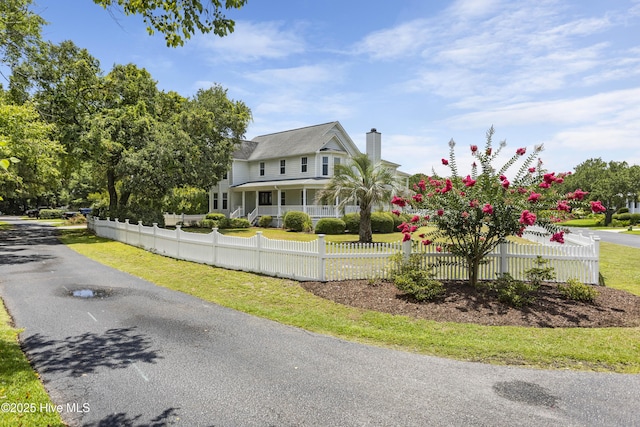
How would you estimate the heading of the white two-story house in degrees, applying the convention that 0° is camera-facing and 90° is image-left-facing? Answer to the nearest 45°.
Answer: approximately 45°

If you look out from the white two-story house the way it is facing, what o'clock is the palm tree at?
The palm tree is roughly at 10 o'clock from the white two-story house.

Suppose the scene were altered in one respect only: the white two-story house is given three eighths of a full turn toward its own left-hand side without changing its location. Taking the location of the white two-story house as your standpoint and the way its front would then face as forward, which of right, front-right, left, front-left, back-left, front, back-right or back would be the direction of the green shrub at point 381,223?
front-right

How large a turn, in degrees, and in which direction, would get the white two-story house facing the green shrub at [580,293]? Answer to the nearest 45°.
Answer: approximately 45° to its left

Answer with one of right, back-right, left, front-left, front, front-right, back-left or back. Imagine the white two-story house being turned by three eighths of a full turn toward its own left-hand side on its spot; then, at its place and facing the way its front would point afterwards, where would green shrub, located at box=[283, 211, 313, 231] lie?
right

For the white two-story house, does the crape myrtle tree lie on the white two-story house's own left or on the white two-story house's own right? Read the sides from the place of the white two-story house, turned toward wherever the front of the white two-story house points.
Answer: on the white two-story house's own left

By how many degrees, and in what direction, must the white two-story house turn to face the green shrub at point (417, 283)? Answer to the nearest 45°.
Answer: approximately 45° to its left

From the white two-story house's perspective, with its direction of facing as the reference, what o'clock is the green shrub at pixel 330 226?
The green shrub is roughly at 10 o'clock from the white two-story house.

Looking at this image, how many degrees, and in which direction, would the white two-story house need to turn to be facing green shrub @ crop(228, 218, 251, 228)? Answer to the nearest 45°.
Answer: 0° — it already faces it
